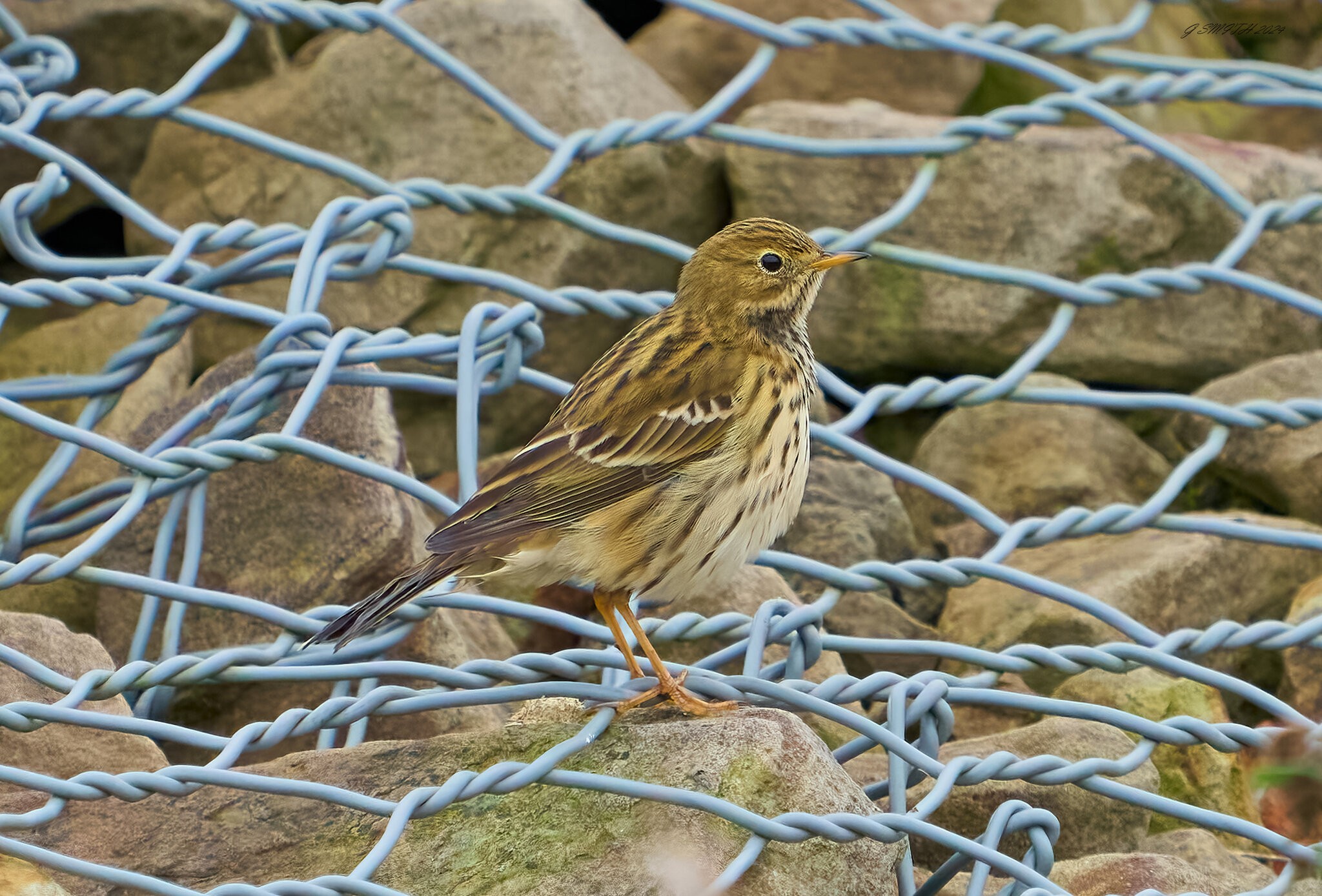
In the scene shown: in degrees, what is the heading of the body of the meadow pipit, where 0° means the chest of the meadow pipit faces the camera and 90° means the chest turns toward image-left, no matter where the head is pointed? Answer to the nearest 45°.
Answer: approximately 270°

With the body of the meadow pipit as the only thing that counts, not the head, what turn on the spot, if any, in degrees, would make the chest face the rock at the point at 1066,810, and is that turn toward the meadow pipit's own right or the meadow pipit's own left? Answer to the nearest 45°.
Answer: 0° — it already faces it

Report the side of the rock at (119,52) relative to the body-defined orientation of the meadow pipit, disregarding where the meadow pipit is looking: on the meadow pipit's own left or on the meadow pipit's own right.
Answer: on the meadow pipit's own left

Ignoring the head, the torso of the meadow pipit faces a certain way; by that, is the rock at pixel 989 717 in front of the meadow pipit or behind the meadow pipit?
in front

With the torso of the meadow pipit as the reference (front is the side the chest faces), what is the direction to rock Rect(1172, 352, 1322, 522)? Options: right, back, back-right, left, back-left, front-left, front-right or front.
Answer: front-left

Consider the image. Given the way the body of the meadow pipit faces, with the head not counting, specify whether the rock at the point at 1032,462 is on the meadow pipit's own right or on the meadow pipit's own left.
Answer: on the meadow pipit's own left
